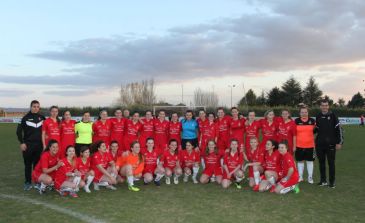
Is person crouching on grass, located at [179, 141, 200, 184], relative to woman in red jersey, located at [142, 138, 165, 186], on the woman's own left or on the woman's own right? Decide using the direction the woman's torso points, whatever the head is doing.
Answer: on the woman's own left

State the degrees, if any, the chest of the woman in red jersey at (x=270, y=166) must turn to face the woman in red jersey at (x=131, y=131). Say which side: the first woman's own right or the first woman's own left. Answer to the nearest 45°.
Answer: approximately 45° to the first woman's own right

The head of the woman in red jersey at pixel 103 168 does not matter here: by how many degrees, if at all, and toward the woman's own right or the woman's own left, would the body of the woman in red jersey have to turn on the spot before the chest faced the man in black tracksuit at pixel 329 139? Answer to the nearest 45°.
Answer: approximately 45° to the woman's own left

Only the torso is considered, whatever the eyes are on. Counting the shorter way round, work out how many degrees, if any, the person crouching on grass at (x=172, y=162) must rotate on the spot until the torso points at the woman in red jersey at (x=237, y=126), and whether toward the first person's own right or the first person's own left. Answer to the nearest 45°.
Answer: approximately 135° to the first person's own left

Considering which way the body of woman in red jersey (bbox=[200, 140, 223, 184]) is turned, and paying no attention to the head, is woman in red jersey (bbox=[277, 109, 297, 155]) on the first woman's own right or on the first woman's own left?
on the first woman's own left
